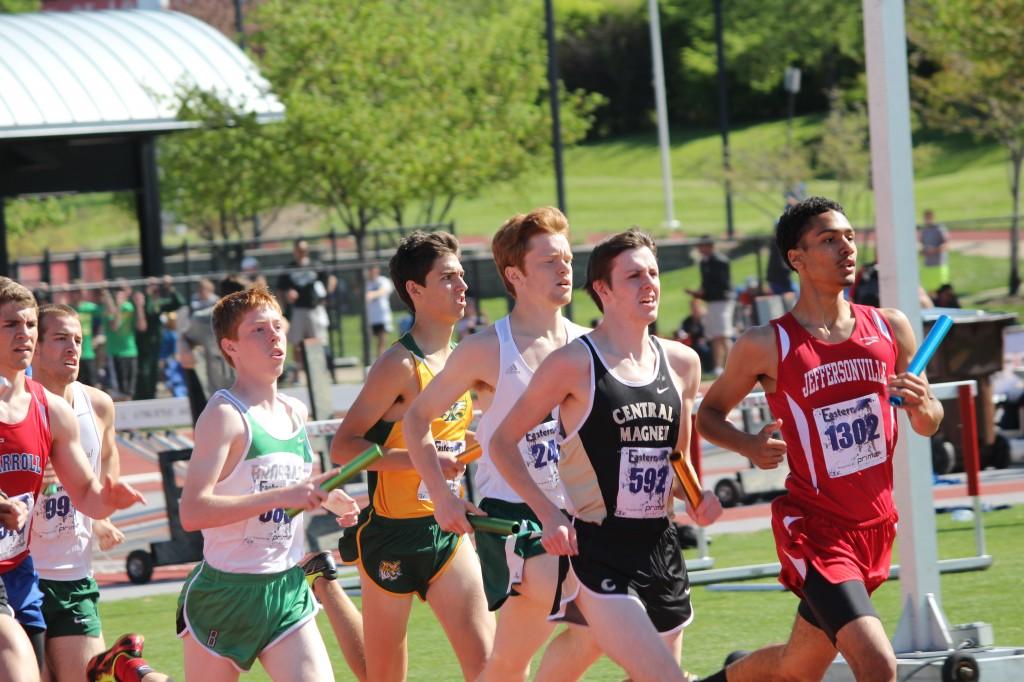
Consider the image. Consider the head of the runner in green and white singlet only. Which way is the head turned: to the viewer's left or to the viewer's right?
to the viewer's right

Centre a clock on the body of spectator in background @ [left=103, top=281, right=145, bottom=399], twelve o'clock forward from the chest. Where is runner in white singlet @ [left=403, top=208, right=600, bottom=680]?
The runner in white singlet is roughly at 12 o'clock from the spectator in background.

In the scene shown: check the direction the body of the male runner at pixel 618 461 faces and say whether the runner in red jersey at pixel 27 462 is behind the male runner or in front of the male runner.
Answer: behind

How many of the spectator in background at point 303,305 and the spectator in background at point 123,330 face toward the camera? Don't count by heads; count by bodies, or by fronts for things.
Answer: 2

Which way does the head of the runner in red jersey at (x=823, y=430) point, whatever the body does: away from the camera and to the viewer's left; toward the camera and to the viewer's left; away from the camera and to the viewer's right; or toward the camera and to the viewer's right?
toward the camera and to the viewer's right

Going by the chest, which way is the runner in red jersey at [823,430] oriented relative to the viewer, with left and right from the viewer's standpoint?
facing the viewer and to the right of the viewer

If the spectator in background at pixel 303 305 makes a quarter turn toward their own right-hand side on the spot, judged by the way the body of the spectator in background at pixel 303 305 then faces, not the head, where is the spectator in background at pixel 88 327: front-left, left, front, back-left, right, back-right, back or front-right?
front

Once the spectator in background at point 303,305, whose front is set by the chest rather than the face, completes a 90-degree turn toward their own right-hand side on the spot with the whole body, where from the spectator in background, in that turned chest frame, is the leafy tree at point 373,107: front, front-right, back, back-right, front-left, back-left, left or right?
right

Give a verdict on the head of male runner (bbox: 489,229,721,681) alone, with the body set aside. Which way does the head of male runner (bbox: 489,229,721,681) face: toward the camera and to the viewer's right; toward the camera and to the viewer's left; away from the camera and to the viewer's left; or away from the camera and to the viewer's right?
toward the camera and to the viewer's right

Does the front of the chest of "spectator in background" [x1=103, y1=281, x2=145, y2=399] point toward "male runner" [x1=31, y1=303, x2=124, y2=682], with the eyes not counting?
yes

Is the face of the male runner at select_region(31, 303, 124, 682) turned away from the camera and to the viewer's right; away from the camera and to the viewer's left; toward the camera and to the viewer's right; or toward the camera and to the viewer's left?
toward the camera and to the viewer's right

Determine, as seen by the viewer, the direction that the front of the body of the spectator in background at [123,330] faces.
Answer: toward the camera

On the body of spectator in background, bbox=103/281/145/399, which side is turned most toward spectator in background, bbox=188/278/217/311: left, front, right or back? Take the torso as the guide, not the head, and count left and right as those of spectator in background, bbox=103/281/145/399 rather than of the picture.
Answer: left
